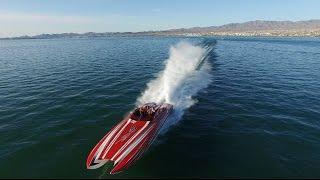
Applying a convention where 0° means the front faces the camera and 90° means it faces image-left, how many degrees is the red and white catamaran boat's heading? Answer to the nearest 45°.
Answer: approximately 45°
